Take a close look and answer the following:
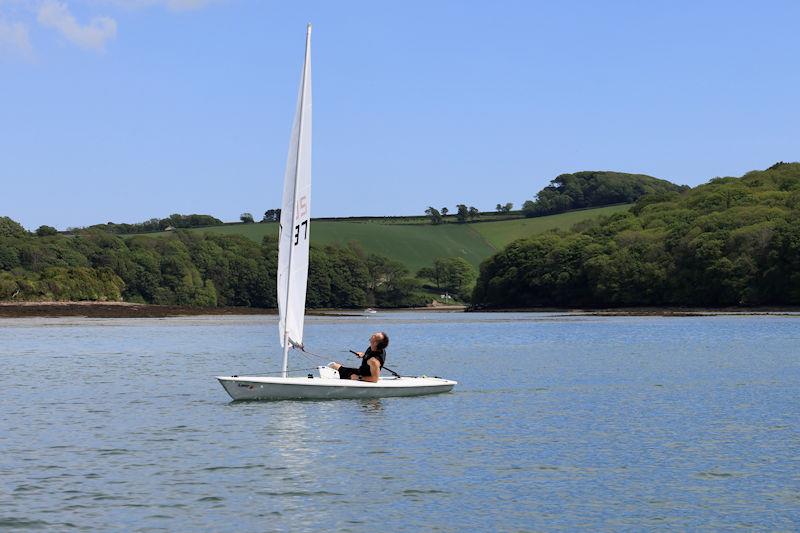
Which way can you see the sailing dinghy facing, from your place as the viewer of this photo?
facing to the left of the viewer

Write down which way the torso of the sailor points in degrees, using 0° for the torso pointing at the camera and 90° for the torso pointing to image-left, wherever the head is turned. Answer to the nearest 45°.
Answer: approximately 90°

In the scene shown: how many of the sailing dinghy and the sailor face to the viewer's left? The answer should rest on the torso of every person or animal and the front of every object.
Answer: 2

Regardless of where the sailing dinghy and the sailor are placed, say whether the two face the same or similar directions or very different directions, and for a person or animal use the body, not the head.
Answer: same or similar directions
